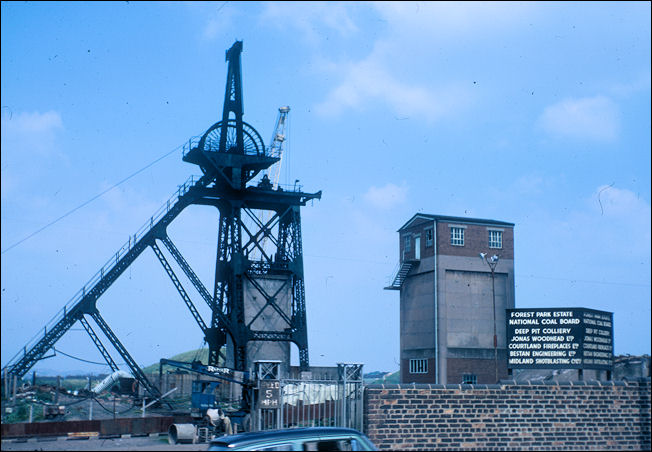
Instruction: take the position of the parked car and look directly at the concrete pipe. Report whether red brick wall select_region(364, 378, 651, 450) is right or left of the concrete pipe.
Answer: right

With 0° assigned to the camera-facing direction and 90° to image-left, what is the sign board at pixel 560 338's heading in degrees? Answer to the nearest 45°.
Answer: approximately 0°

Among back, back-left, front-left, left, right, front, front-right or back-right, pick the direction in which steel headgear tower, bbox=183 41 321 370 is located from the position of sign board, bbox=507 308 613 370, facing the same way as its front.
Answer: back-right

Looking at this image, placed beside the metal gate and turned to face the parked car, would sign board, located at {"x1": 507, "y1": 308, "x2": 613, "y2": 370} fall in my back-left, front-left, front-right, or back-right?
back-left

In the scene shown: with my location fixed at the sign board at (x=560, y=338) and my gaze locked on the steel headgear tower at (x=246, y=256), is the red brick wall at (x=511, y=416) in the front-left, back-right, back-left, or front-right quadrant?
back-left

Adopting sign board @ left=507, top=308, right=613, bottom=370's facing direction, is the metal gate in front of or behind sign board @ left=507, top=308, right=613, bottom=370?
in front

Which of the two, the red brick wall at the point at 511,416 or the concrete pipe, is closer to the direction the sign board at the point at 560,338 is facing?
the red brick wall

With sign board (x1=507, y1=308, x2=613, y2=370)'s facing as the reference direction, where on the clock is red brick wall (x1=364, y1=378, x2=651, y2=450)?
The red brick wall is roughly at 12 o'clock from the sign board.

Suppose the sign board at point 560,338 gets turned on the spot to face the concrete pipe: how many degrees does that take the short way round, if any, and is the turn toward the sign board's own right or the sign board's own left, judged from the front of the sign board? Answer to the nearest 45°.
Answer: approximately 45° to the sign board's own right
